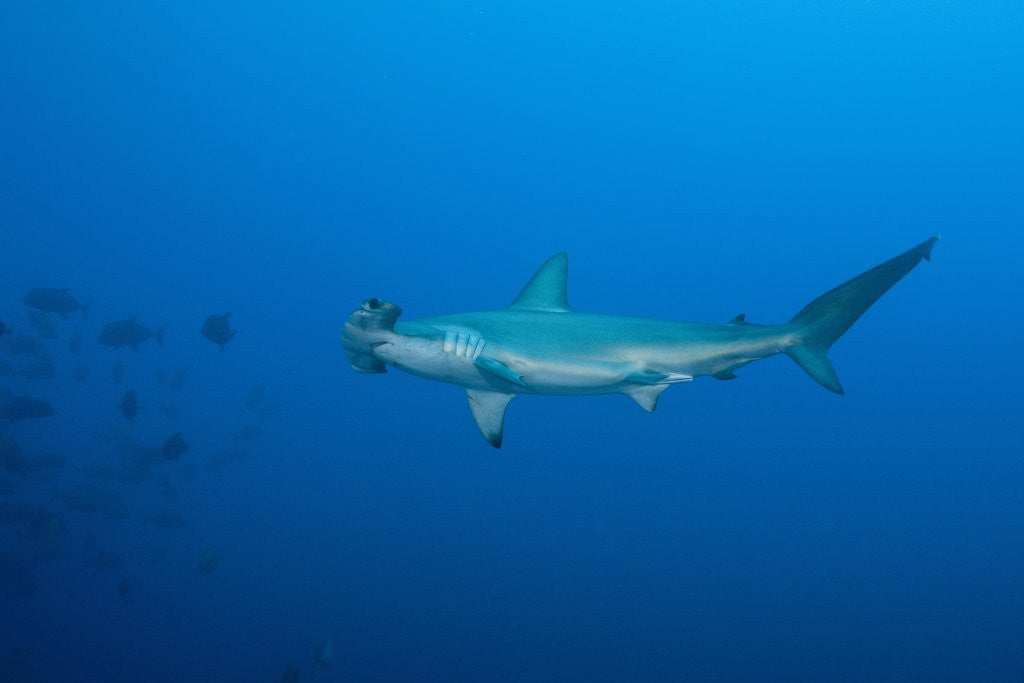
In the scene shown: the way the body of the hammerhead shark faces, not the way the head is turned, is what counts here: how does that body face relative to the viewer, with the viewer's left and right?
facing to the left of the viewer

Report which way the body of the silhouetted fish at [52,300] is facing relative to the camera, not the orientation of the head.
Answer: to the viewer's left

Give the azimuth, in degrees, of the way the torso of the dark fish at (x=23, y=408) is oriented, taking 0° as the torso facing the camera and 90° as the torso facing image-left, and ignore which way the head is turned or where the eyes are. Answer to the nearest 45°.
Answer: approximately 90°

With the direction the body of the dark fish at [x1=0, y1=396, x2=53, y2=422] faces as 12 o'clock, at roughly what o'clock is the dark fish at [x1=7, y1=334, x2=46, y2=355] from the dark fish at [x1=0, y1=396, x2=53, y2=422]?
the dark fish at [x1=7, y1=334, x2=46, y2=355] is roughly at 3 o'clock from the dark fish at [x1=0, y1=396, x2=53, y2=422].

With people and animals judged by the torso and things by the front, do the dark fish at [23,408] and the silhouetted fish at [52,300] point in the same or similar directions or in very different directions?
same or similar directions

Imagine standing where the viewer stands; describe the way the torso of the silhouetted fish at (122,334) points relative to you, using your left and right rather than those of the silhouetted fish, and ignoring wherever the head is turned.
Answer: facing to the left of the viewer

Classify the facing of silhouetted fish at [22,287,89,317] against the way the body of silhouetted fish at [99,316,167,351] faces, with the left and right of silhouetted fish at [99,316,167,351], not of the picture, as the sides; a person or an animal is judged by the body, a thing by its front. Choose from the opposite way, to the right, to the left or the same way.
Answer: the same way

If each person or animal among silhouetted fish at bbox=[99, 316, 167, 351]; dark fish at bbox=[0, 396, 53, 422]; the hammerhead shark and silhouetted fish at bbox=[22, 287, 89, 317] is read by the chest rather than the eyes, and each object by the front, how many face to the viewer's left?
4
